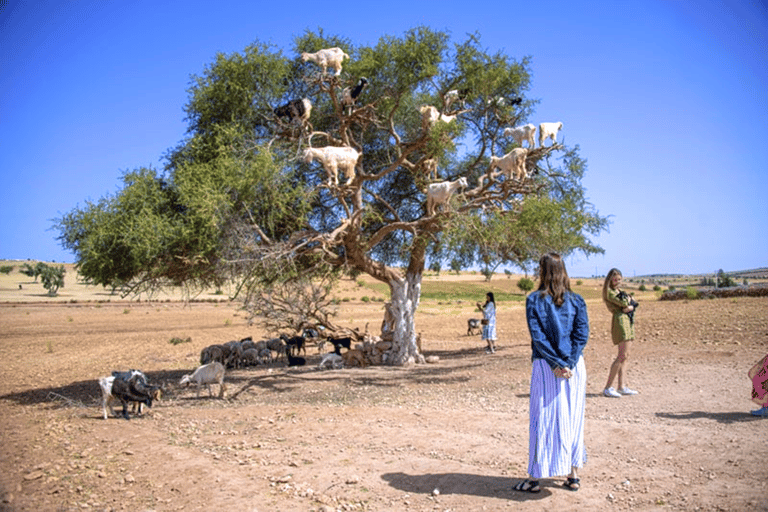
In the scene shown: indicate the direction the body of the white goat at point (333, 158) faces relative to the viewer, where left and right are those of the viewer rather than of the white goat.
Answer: facing to the left of the viewer

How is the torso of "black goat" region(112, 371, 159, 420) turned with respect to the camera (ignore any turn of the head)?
to the viewer's right

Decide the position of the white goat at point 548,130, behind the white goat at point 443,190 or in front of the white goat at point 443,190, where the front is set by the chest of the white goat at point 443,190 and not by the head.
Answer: in front

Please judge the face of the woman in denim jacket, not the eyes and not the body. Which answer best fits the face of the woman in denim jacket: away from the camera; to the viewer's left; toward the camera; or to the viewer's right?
away from the camera

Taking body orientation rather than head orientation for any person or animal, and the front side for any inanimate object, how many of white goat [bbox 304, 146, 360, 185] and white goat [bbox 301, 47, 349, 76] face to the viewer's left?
2
